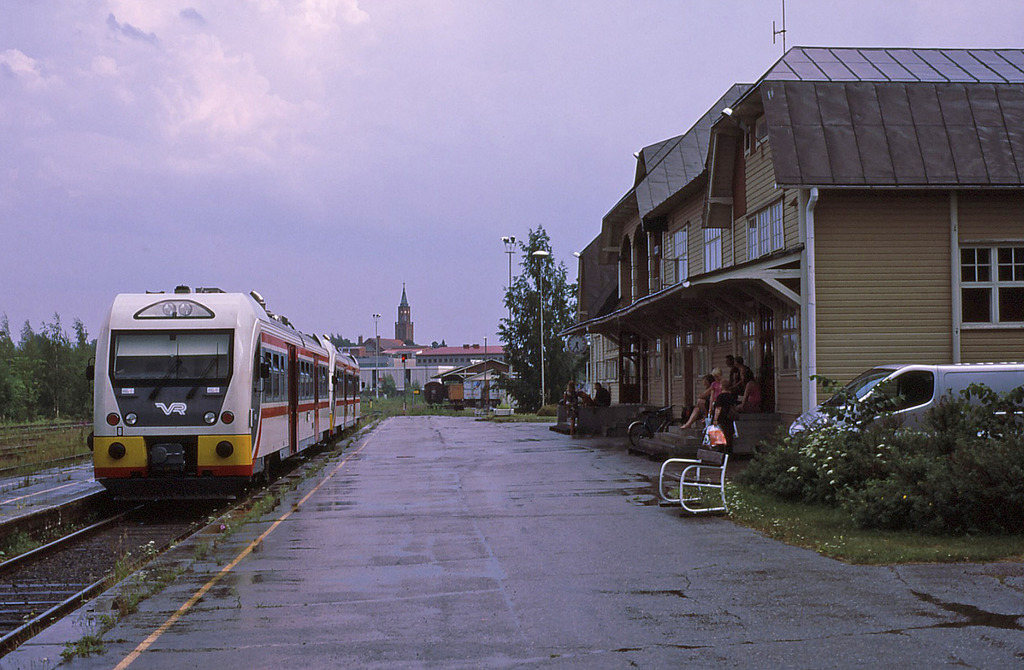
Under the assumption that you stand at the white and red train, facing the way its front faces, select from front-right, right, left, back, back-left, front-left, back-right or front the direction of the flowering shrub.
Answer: front-left

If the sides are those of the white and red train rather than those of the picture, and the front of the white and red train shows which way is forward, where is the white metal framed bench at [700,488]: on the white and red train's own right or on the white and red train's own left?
on the white and red train's own left

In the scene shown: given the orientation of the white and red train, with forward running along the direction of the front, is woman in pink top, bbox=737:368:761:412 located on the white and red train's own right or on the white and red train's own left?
on the white and red train's own left

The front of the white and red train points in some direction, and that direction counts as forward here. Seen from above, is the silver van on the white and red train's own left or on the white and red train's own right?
on the white and red train's own left

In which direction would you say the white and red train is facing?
toward the camera

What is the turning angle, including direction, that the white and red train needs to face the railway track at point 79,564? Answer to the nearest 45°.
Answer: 0° — it already faces it

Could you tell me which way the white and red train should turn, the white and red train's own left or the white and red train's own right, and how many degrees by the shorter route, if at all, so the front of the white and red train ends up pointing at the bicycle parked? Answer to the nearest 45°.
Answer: approximately 135° to the white and red train's own left

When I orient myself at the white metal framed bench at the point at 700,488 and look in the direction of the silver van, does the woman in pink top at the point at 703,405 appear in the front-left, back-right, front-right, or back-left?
front-left

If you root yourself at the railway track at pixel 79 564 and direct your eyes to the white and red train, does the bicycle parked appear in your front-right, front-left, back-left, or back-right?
front-right

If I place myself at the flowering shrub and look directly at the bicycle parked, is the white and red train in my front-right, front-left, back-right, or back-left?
front-left
